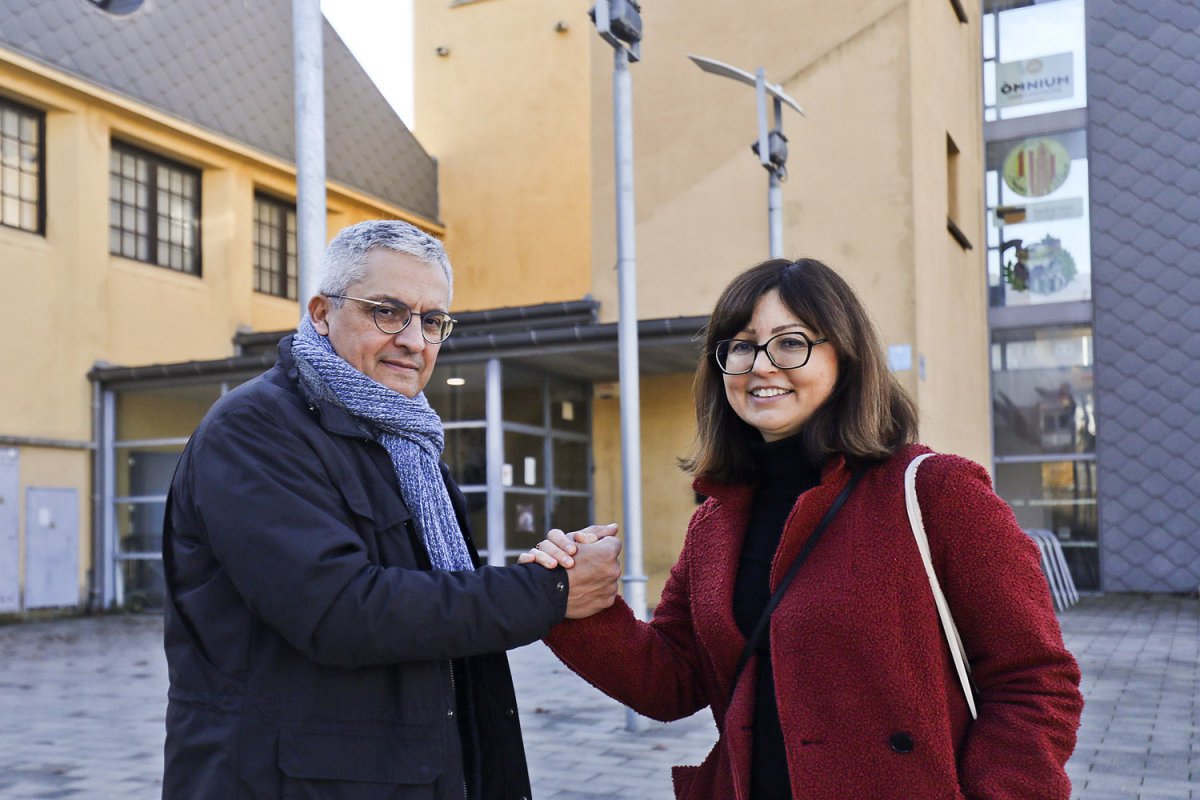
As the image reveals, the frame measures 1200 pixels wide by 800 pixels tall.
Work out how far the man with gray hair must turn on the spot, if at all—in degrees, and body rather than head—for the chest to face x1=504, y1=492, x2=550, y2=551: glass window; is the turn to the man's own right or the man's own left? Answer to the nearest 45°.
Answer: approximately 135° to the man's own left

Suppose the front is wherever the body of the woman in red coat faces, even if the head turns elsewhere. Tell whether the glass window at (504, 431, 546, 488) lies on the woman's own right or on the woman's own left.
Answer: on the woman's own right

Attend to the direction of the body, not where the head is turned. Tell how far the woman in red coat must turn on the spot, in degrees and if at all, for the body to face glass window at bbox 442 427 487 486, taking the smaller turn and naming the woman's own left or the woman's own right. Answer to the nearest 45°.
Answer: approximately 135° to the woman's own right

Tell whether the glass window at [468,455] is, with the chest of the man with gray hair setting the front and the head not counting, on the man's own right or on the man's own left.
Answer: on the man's own left

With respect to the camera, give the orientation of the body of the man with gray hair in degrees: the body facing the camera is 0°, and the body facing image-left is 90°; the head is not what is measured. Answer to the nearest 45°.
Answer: approximately 315°

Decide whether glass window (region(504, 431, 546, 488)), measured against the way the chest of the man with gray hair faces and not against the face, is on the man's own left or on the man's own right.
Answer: on the man's own left

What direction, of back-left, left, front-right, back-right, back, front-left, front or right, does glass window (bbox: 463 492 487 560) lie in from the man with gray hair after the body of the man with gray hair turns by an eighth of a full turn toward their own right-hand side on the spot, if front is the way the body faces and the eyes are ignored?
back

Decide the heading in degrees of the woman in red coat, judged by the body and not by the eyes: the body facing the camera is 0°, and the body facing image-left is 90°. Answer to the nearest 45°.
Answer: approximately 45°

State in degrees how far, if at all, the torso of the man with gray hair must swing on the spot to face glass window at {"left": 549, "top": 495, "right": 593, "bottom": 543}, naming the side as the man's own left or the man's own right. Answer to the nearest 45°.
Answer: approximately 135° to the man's own left

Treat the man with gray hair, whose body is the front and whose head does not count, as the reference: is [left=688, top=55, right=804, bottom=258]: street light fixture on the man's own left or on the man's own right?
on the man's own left
